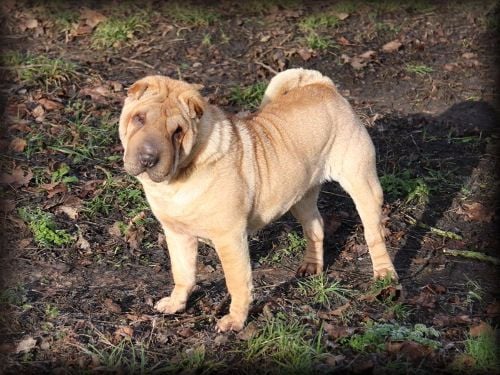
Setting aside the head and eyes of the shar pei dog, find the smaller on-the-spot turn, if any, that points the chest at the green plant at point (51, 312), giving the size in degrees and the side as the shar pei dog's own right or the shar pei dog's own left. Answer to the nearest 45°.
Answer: approximately 45° to the shar pei dog's own right

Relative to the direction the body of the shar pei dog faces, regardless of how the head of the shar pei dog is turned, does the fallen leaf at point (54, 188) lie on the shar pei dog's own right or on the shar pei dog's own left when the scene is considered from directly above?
on the shar pei dog's own right

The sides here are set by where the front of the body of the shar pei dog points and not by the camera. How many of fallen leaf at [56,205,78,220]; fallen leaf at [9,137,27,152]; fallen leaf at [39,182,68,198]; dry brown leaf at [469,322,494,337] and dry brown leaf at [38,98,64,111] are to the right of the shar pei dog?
4

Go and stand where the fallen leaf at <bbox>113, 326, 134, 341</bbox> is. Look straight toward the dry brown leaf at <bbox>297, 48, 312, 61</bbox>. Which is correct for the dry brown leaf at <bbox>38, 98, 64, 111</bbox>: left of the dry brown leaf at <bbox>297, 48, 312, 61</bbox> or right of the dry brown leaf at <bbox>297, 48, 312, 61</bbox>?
left

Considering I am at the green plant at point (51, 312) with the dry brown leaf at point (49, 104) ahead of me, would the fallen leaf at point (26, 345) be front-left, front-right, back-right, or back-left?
back-left

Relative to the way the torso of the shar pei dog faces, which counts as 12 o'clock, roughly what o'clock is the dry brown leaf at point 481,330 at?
The dry brown leaf is roughly at 8 o'clock from the shar pei dog.

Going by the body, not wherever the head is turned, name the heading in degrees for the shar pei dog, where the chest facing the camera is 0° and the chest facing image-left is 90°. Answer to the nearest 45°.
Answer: approximately 45°

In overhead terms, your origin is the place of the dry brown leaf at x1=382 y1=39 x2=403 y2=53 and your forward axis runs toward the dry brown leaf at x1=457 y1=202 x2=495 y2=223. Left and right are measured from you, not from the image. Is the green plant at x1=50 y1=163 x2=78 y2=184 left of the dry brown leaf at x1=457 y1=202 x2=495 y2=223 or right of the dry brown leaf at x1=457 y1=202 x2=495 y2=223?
right

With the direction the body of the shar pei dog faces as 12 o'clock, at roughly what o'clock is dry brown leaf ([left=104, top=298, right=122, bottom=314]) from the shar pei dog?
The dry brown leaf is roughly at 1 o'clock from the shar pei dog.

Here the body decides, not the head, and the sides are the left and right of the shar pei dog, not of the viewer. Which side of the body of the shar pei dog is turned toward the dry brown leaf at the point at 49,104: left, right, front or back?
right

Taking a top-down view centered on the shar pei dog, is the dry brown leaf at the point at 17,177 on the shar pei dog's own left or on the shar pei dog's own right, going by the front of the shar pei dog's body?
on the shar pei dog's own right

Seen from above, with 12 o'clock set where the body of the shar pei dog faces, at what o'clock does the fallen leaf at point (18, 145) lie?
The fallen leaf is roughly at 3 o'clock from the shar pei dog.

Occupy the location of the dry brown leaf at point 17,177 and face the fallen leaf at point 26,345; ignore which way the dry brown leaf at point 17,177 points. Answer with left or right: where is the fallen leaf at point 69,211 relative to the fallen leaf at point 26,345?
left
